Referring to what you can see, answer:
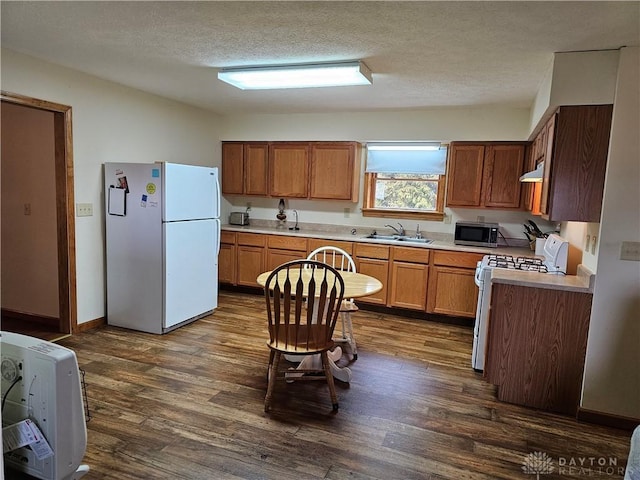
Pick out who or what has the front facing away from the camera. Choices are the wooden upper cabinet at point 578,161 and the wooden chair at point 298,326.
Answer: the wooden chair

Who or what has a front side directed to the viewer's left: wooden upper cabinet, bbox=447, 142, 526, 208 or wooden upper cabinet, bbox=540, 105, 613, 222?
wooden upper cabinet, bbox=540, 105, 613, 222

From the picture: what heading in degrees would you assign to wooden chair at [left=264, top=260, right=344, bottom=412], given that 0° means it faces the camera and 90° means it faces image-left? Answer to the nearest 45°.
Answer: approximately 180°

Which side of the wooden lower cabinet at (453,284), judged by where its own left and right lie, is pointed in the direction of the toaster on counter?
right

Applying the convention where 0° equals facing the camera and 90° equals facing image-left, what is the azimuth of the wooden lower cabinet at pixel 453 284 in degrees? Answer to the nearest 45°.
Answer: approximately 0°

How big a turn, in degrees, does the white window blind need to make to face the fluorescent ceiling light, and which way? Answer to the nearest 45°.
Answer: approximately 45° to its right

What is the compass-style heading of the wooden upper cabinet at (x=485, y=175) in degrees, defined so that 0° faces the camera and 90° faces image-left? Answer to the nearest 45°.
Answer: approximately 0°

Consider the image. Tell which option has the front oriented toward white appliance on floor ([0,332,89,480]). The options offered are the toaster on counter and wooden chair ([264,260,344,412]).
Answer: the toaster on counter

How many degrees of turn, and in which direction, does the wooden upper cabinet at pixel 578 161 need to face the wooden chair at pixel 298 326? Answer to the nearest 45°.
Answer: approximately 45° to its left

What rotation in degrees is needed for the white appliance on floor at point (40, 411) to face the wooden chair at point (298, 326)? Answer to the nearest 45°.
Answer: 0° — it already faces it

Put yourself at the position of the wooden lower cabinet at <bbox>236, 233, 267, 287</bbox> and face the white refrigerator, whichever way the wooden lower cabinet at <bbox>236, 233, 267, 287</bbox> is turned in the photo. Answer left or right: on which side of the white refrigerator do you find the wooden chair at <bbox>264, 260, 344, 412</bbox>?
left

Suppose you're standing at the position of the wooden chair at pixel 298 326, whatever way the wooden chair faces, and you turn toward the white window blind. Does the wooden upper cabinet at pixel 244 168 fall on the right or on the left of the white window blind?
left

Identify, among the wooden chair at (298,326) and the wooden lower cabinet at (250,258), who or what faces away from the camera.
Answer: the wooden chair

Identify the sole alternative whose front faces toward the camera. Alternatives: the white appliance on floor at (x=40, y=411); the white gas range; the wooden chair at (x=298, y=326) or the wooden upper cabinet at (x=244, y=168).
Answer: the wooden upper cabinet

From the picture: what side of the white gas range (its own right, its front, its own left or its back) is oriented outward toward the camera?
left

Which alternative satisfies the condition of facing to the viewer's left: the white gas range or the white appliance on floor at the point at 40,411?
the white gas range
